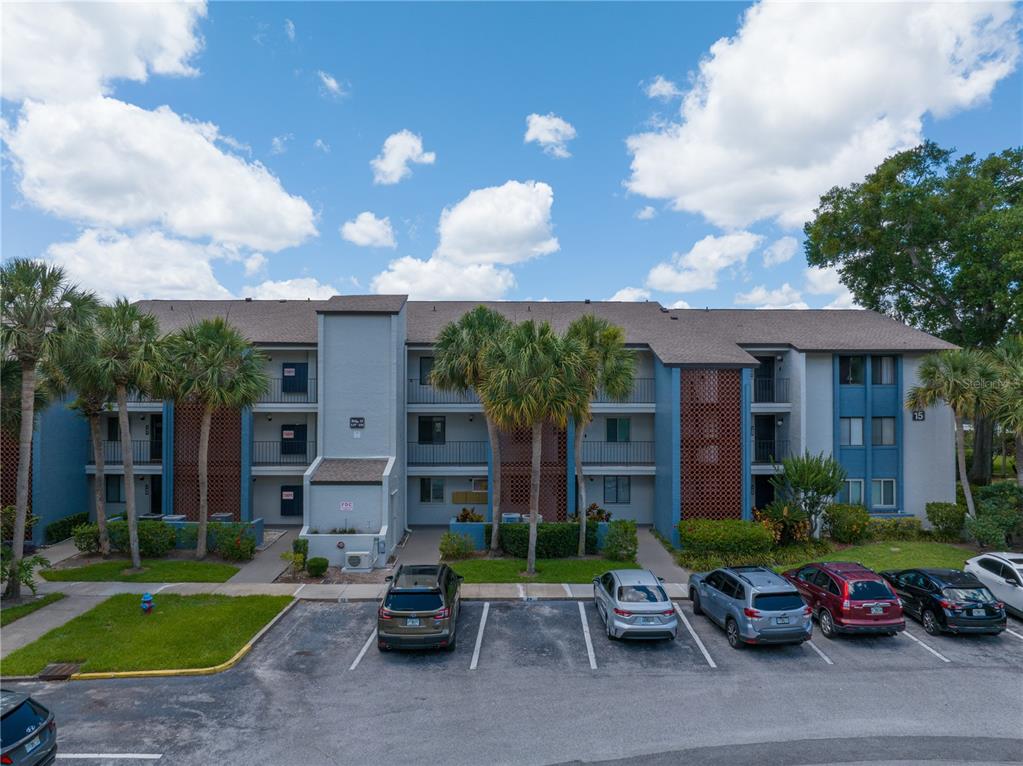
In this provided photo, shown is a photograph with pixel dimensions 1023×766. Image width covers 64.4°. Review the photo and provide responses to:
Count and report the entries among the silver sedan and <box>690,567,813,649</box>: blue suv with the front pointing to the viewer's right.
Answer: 0

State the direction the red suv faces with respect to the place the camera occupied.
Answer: facing away from the viewer and to the left of the viewer

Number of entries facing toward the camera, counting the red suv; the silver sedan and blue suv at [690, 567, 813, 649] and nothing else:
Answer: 0

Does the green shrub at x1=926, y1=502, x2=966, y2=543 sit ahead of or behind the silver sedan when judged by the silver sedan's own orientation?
ahead

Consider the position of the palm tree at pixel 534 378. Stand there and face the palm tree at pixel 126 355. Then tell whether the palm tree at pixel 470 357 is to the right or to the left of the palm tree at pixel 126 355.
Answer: right

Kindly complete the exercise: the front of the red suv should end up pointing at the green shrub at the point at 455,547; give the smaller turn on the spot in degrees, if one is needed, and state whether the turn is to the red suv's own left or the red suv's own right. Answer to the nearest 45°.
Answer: approximately 45° to the red suv's own left

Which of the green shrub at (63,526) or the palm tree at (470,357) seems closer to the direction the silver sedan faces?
the palm tree

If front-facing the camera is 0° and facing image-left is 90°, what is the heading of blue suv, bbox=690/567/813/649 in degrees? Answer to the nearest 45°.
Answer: approximately 135°

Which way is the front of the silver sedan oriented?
away from the camera

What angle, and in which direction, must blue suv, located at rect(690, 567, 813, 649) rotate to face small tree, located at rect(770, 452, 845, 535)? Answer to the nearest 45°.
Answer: approximately 45° to its right

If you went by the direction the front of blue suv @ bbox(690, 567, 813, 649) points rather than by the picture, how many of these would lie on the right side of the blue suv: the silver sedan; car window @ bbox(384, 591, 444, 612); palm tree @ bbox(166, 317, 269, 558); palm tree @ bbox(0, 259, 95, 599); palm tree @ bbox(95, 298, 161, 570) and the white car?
1

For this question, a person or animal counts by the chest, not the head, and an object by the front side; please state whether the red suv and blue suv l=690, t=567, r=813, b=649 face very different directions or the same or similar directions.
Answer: same or similar directions

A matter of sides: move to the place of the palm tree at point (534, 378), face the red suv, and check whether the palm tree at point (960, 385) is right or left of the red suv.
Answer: left

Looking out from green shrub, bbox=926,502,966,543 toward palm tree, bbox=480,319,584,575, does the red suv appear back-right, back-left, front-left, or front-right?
front-left

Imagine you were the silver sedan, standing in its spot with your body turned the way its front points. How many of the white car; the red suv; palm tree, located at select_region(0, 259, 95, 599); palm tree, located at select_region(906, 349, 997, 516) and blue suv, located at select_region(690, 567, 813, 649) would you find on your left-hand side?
1

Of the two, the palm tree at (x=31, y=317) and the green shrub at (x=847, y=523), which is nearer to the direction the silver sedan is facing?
the green shrub

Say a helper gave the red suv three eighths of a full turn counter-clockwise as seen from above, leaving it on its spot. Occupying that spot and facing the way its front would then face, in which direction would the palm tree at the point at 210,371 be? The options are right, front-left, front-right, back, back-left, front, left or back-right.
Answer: right

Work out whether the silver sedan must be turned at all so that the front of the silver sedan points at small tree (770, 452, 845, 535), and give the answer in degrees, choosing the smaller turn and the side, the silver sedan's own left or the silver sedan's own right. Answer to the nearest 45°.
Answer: approximately 45° to the silver sedan's own right

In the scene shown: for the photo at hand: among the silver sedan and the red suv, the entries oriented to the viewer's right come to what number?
0
